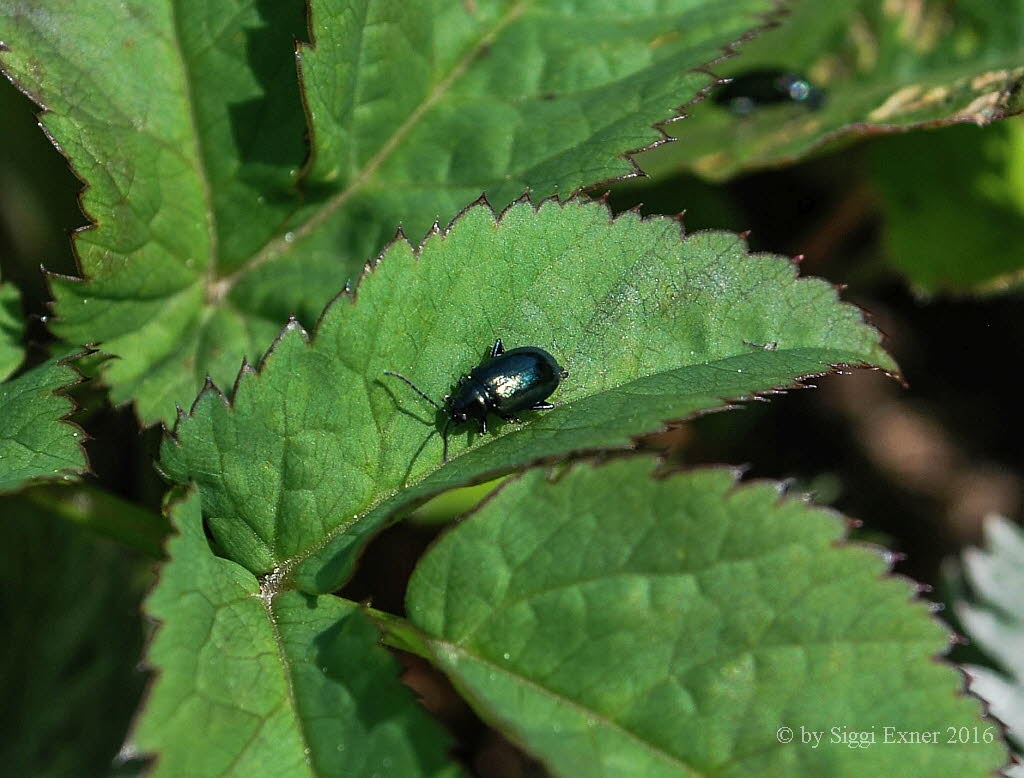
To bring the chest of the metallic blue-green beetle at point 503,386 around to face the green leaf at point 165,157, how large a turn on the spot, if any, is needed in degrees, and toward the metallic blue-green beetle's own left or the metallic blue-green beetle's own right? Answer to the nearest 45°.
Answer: approximately 90° to the metallic blue-green beetle's own right

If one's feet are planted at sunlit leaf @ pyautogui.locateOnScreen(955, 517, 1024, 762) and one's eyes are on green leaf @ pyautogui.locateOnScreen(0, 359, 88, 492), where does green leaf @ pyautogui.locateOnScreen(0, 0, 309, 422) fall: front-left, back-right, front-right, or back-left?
front-right

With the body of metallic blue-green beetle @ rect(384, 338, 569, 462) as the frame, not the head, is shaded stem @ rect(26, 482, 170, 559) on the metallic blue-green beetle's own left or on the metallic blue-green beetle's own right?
on the metallic blue-green beetle's own right

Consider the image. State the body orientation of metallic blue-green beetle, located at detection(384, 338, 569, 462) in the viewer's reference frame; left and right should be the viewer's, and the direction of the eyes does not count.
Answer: facing the viewer and to the left of the viewer

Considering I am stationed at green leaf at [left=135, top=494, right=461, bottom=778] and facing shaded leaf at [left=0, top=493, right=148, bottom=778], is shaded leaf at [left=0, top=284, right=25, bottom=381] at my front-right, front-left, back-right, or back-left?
front-right

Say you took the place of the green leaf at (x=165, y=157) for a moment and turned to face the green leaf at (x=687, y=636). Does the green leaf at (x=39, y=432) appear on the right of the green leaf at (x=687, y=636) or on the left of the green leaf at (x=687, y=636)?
right

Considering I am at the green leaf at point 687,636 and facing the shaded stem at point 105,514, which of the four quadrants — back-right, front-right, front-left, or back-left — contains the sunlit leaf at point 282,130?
front-right

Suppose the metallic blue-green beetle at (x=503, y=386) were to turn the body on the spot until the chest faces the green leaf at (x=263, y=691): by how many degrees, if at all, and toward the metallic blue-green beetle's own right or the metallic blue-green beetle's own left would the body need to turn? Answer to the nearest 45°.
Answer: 0° — it already faces it

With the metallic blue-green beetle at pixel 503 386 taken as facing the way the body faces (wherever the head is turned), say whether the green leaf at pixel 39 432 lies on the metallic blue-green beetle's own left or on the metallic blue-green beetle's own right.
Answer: on the metallic blue-green beetle's own right
